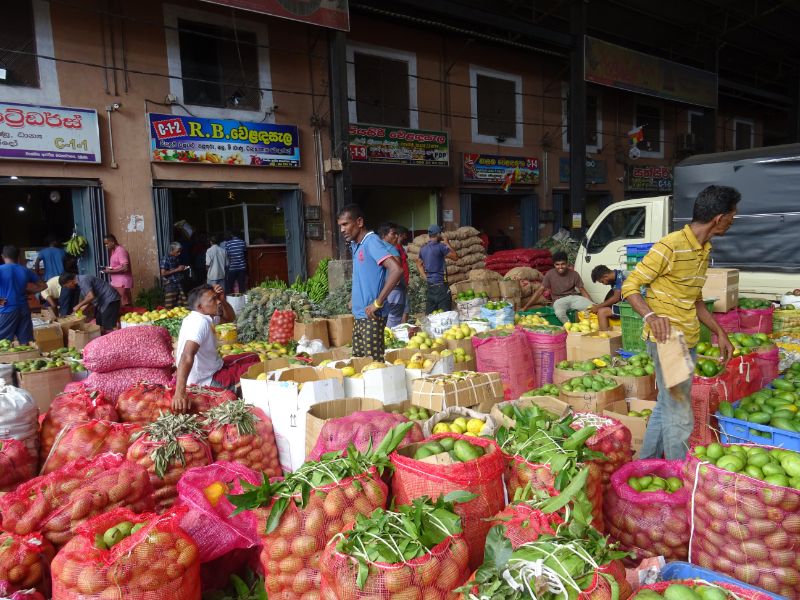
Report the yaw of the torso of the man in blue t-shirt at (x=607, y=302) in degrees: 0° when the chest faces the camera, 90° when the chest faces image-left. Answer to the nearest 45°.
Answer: approximately 90°

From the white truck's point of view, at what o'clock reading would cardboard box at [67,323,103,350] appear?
The cardboard box is roughly at 11 o'clock from the white truck.

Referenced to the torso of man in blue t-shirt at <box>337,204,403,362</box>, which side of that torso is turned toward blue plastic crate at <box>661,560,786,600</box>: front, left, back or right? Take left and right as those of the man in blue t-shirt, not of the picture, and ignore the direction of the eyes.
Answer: left

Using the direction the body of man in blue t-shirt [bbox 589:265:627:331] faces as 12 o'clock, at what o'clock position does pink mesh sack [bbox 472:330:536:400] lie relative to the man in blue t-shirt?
The pink mesh sack is roughly at 10 o'clock from the man in blue t-shirt.

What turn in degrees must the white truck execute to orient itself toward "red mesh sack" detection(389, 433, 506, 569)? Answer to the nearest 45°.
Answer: approximately 90° to its left

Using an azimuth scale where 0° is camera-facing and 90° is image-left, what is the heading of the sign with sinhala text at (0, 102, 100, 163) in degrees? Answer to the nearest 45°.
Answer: approximately 45°
